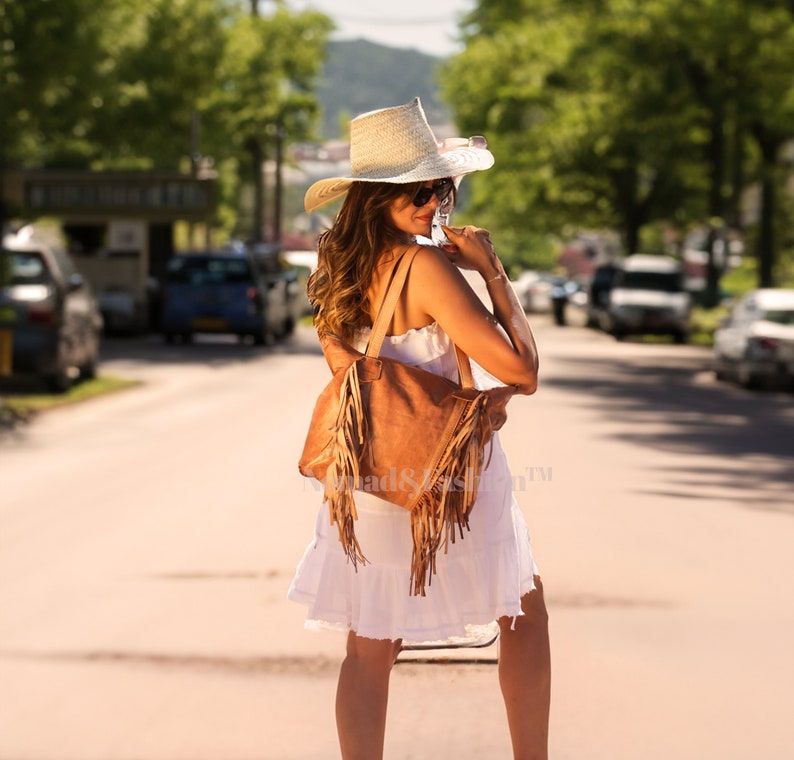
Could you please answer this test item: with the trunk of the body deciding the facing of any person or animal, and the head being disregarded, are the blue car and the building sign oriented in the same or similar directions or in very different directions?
very different directions

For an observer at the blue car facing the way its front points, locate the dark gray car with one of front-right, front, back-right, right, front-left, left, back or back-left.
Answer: back

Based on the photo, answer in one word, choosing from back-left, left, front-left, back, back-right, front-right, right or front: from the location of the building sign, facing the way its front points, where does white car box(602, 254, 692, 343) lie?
left

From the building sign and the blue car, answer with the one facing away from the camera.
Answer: the blue car

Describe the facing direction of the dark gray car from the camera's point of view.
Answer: facing away from the viewer and to the right of the viewer

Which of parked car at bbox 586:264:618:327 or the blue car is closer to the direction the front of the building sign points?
the blue car

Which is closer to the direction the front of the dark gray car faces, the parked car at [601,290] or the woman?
the parked car

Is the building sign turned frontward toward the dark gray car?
yes

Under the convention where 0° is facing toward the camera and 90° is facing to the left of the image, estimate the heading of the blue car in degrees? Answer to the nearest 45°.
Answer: approximately 180°

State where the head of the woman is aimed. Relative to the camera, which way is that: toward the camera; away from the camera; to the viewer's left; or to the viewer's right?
to the viewer's right
